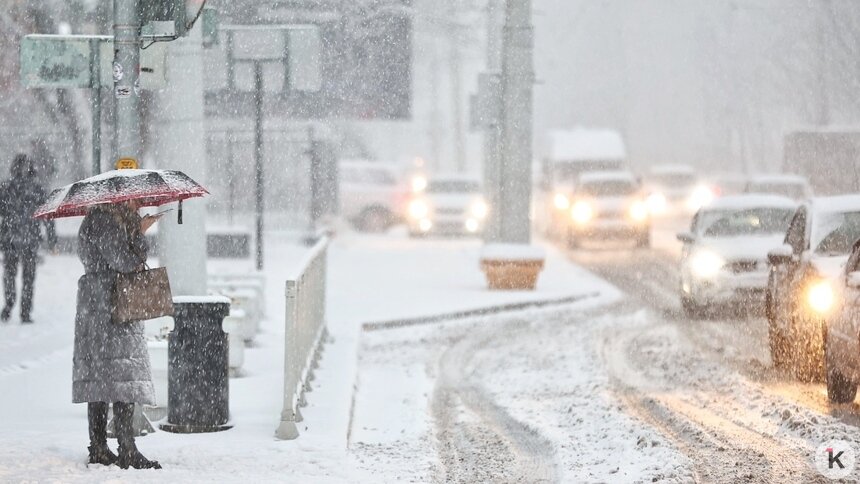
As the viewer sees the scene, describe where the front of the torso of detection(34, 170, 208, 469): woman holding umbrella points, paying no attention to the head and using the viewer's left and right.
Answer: facing to the right of the viewer

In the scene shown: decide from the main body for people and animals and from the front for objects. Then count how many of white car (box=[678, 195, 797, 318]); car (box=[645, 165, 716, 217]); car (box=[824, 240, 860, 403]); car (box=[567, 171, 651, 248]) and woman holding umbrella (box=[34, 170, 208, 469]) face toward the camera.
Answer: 4

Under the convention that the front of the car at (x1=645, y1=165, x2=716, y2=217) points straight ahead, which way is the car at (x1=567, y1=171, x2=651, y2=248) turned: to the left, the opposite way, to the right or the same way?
the same way

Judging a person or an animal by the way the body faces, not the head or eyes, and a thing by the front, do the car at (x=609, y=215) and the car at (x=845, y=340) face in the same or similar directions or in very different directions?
same or similar directions

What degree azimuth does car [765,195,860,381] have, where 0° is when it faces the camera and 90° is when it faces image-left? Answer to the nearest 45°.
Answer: approximately 315°

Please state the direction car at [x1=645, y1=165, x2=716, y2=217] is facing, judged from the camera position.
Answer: facing the viewer

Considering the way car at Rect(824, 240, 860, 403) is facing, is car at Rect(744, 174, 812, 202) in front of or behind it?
behind

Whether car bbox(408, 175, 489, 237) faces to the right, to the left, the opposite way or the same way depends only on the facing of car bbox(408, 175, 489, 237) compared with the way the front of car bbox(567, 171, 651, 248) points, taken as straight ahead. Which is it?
the same way

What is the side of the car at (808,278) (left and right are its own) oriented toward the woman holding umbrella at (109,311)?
right

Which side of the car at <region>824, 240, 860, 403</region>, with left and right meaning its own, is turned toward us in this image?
front

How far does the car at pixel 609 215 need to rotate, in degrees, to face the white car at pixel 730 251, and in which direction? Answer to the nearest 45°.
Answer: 0° — it already faces it

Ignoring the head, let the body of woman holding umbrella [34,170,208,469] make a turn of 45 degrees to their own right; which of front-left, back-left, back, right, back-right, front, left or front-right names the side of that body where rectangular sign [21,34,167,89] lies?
back-left

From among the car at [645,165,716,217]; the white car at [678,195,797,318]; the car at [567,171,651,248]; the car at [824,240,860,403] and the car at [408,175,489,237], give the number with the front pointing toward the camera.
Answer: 5
